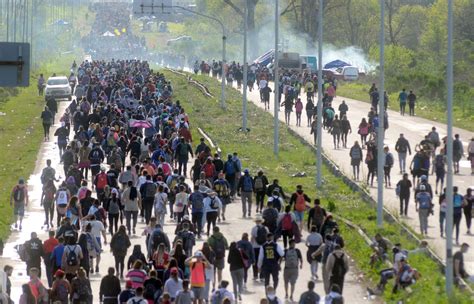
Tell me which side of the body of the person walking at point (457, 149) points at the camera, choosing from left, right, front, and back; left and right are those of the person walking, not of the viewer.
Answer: back

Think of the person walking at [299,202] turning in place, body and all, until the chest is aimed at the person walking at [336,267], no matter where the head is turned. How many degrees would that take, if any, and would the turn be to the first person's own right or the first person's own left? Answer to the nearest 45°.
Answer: approximately 180°

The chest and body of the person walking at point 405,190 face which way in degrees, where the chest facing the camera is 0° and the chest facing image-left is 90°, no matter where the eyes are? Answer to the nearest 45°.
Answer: approximately 180°

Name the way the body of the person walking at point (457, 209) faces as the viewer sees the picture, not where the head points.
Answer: away from the camera

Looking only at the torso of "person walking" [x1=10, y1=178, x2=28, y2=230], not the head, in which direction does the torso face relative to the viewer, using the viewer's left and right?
facing away from the viewer

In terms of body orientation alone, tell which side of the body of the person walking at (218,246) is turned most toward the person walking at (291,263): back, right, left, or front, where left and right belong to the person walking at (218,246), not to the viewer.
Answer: right

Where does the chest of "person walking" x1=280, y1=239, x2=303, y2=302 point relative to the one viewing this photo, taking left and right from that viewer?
facing away from the viewer
